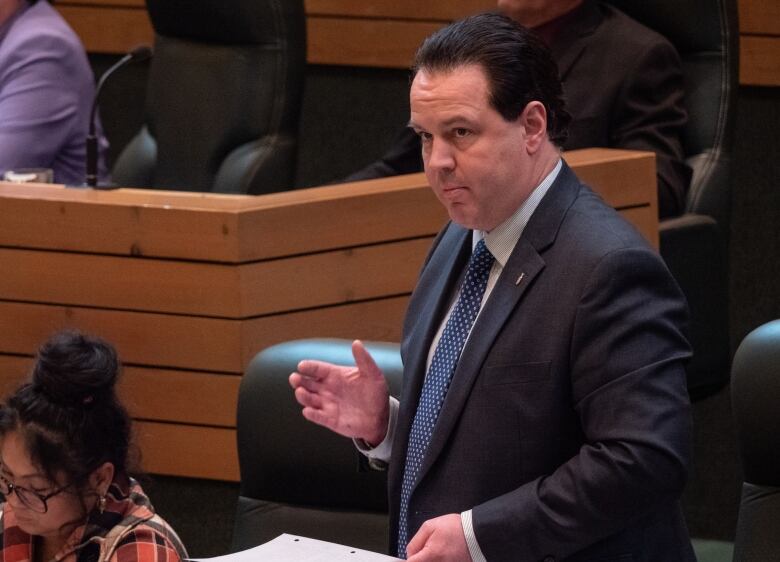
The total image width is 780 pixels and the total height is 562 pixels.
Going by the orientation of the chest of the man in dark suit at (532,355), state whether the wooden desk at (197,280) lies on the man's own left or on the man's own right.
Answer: on the man's own right

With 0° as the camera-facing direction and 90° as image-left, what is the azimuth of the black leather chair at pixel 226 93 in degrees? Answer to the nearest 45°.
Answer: approximately 45°

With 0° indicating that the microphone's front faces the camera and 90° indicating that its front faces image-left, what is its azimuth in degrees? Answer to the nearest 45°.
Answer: approximately 270°

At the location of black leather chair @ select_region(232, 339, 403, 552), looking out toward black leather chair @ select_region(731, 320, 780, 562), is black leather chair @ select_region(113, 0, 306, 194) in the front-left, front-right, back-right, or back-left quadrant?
back-left
